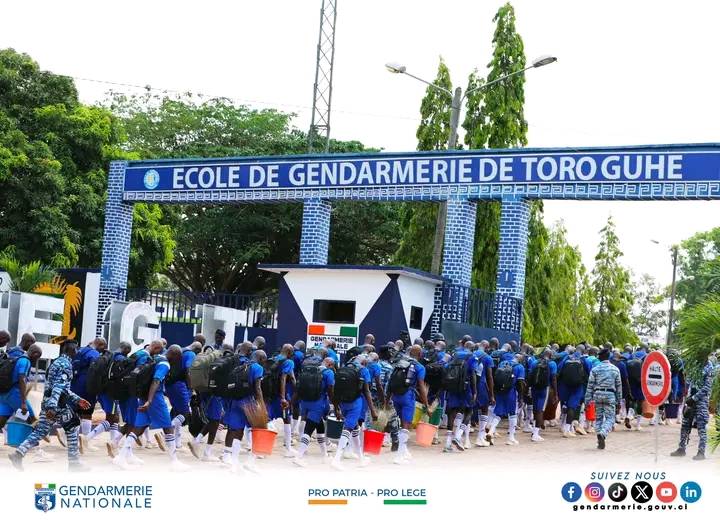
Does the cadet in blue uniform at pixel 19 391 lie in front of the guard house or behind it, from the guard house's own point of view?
in front

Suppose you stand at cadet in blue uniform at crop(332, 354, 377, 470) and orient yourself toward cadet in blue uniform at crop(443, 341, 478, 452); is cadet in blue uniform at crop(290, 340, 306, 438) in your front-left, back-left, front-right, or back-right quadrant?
front-left

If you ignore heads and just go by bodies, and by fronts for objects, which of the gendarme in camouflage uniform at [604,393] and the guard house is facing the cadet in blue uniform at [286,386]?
the guard house

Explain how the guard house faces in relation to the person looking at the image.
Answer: facing the viewer

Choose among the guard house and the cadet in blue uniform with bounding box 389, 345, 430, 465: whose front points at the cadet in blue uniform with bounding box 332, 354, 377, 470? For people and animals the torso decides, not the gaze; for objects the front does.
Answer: the guard house

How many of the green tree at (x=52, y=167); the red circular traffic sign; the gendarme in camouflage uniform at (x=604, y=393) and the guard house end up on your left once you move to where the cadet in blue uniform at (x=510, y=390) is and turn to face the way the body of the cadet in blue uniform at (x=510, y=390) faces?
2
